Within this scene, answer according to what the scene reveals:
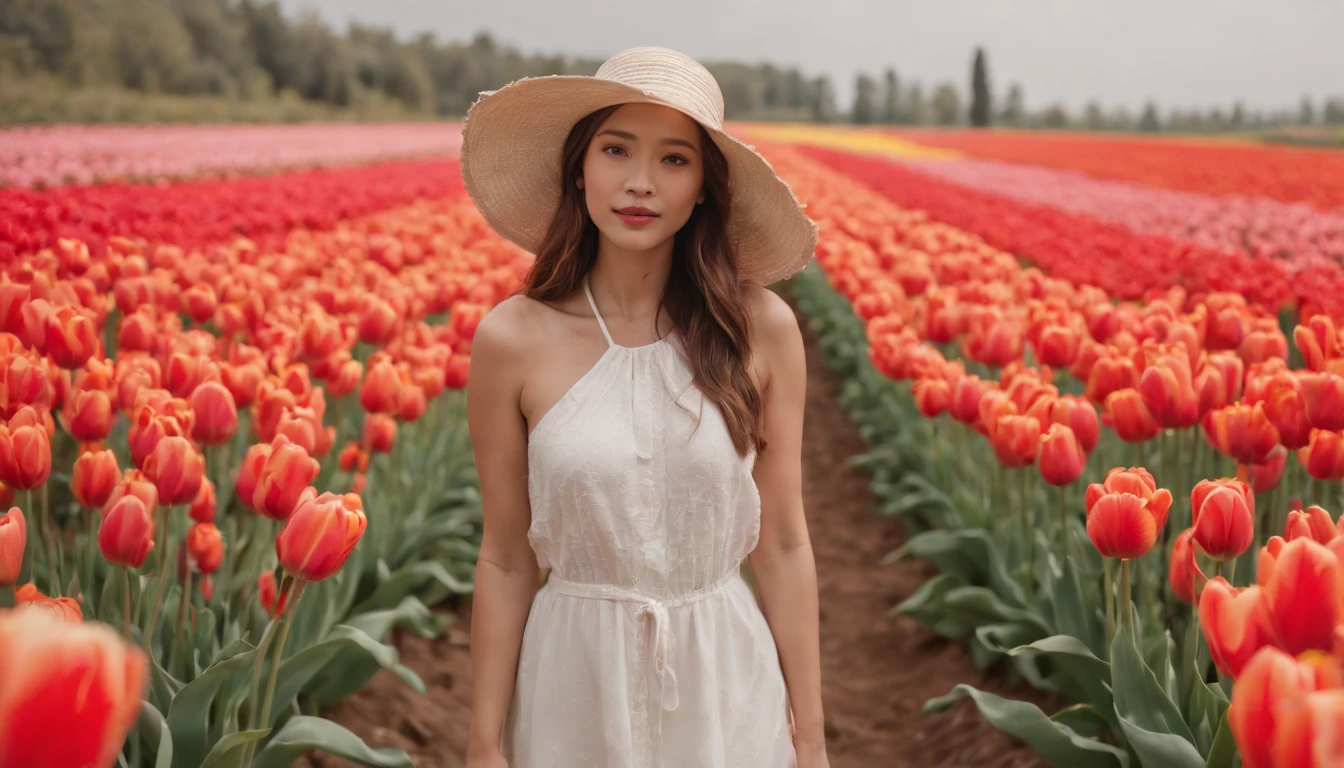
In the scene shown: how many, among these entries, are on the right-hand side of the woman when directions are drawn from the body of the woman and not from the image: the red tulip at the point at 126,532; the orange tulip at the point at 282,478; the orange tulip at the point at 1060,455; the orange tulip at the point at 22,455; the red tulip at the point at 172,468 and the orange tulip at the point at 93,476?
5

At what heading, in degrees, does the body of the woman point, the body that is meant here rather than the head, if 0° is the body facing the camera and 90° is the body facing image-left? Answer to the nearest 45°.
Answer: approximately 0°

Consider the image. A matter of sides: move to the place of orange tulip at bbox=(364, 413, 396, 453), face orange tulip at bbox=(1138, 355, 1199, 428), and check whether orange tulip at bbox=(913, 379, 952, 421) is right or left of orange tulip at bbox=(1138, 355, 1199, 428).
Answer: left

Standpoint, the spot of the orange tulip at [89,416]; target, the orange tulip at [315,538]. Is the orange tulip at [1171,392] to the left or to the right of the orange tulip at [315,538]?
left

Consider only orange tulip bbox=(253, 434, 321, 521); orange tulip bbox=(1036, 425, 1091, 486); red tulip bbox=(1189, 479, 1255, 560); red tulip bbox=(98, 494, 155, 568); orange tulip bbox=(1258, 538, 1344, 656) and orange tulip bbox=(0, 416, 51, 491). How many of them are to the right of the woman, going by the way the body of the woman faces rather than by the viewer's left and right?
3

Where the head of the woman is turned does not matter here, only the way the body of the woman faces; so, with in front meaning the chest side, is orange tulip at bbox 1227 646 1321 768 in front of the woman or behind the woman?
in front

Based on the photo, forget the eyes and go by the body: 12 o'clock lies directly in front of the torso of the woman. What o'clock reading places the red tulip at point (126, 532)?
The red tulip is roughly at 3 o'clock from the woman.

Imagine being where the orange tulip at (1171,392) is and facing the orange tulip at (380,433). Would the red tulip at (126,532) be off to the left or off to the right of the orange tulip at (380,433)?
left

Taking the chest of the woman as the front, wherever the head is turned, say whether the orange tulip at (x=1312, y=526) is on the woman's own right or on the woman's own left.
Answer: on the woman's own left

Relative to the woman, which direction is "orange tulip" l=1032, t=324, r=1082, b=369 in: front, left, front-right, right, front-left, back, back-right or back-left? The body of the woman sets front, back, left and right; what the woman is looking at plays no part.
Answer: back-left

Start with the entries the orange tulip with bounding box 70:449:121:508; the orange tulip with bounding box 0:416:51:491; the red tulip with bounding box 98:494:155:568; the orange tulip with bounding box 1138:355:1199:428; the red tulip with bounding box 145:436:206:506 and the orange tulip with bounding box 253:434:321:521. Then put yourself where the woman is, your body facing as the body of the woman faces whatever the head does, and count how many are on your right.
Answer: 5

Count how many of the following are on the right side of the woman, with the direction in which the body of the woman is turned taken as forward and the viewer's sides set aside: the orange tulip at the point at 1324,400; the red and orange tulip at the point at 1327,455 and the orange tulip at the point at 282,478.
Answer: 1

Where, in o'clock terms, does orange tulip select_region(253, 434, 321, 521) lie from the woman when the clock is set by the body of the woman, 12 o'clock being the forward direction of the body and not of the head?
The orange tulip is roughly at 3 o'clock from the woman.

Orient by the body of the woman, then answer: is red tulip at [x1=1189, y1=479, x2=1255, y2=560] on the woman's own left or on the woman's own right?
on the woman's own left
